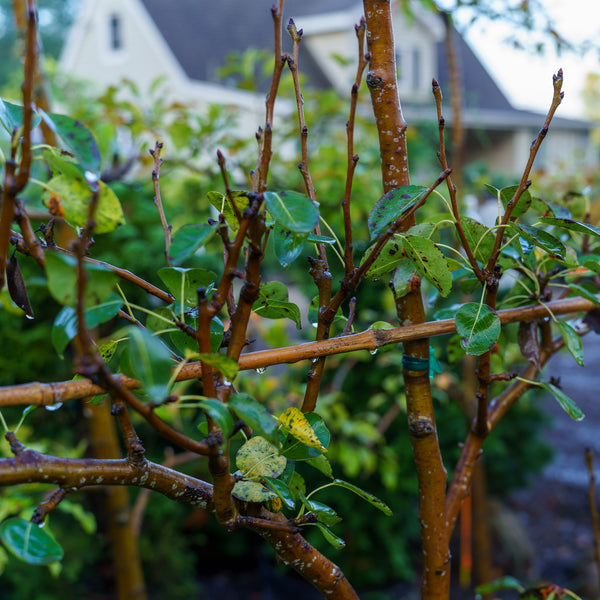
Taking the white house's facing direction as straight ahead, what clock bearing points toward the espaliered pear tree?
The espaliered pear tree is roughly at 1 o'clock from the white house.

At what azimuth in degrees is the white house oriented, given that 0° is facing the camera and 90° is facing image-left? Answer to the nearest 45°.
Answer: approximately 315°
